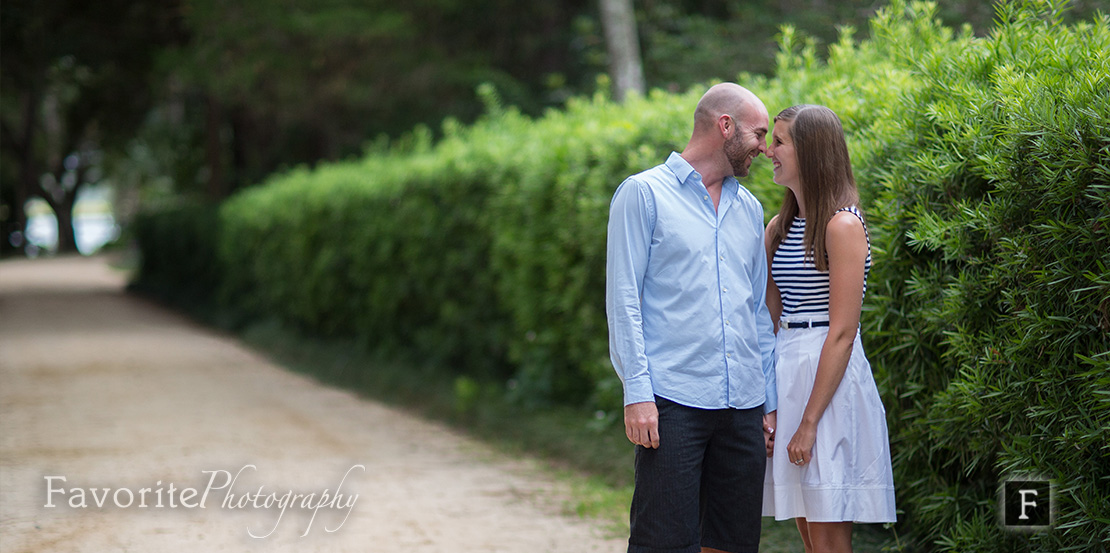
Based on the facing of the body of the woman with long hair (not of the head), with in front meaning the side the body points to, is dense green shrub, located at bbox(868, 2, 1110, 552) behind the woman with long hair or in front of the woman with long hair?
behind

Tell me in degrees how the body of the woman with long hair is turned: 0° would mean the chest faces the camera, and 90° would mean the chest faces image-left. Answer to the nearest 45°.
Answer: approximately 45°

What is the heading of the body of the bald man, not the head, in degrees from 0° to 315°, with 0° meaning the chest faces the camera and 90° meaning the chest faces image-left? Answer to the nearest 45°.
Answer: approximately 315°
